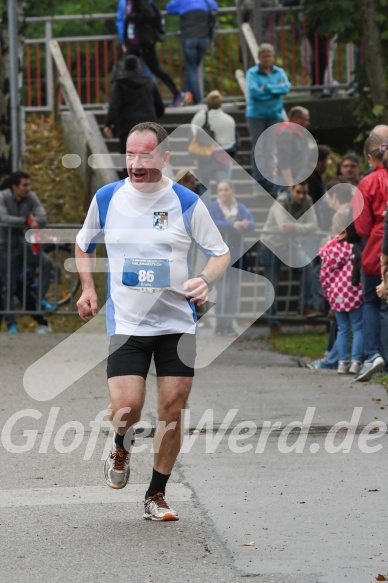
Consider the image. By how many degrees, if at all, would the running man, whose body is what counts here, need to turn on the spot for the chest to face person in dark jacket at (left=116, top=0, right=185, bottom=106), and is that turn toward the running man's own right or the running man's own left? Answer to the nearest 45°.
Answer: approximately 180°

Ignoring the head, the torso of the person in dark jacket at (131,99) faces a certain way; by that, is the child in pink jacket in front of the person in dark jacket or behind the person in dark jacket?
behind

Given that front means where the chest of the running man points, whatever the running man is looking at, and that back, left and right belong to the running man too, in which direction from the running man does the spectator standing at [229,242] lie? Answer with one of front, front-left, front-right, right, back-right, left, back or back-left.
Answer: back

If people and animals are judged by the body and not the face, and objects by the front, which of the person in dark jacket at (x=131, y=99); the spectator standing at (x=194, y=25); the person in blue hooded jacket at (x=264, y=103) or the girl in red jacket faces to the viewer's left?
the girl in red jacket

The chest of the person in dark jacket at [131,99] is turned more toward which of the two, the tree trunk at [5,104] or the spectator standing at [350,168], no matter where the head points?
the tree trunk

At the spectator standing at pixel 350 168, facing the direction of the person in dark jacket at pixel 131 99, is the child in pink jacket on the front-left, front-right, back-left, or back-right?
back-left

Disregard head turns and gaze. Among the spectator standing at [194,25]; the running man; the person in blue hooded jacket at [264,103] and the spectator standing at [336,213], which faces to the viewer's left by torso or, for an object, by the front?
the spectator standing at [336,213]

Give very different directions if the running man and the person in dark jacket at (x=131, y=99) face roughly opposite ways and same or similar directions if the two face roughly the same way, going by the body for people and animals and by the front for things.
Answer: very different directions

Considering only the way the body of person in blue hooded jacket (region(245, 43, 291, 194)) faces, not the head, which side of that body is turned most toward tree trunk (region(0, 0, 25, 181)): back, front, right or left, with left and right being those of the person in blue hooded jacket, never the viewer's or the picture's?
right

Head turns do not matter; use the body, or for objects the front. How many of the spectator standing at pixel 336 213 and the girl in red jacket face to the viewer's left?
2

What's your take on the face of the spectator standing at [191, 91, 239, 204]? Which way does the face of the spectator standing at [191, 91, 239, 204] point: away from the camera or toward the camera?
away from the camera

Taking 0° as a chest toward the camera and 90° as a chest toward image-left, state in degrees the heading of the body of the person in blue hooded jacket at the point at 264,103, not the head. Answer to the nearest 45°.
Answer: approximately 0°
